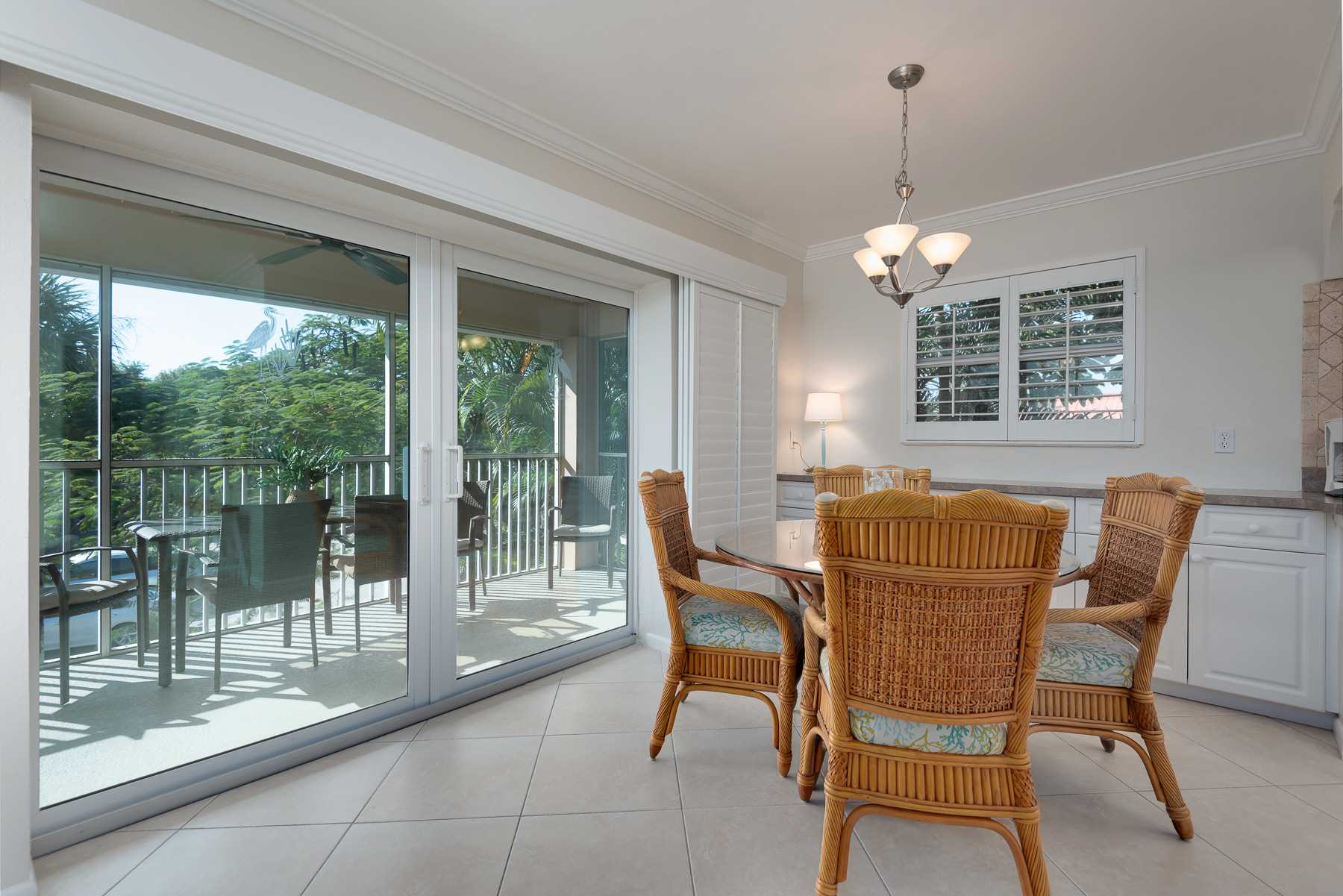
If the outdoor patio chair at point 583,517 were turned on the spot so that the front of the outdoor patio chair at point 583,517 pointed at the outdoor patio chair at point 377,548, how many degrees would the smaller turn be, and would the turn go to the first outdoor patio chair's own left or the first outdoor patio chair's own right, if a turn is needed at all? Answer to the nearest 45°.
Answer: approximately 45° to the first outdoor patio chair's own right

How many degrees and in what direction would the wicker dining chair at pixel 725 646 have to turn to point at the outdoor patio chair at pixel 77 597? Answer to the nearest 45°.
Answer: approximately 180°

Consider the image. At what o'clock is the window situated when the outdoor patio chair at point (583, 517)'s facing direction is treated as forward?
The window is roughly at 9 o'clock from the outdoor patio chair.

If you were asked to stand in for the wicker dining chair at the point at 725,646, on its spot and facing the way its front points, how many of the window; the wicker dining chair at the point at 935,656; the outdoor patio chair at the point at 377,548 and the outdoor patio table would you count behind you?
2

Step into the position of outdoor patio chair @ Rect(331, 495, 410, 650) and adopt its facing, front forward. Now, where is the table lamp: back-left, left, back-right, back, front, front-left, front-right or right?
back-right

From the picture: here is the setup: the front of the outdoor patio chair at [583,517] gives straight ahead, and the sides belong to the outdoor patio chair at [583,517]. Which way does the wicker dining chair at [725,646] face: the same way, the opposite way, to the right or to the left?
to the left

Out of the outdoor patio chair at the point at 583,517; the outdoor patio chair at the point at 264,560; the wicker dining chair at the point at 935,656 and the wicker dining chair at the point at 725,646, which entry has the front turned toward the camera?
the outdoor patio chair at the point at 583,517

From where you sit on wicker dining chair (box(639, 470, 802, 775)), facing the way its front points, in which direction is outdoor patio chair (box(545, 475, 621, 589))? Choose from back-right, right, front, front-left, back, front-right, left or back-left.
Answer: back-left

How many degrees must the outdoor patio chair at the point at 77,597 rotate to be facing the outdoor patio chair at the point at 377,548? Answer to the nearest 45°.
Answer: approximately 45° to its left

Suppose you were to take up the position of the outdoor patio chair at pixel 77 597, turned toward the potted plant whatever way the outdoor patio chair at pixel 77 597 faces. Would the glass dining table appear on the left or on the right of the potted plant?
right

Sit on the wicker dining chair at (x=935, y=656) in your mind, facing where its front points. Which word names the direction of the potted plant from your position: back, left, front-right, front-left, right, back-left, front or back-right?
left

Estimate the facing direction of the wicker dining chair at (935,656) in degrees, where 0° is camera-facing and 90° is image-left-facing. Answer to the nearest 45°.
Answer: approximately 180°
